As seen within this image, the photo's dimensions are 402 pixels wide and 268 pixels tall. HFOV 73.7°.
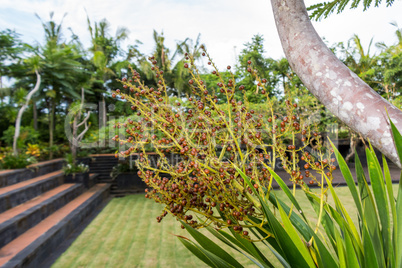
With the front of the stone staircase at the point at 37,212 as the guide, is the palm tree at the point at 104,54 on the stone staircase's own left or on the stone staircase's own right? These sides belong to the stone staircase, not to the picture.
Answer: on the stone staircase's own left

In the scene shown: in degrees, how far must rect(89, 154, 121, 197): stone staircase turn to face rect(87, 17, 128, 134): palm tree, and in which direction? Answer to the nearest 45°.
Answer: approximately 180°

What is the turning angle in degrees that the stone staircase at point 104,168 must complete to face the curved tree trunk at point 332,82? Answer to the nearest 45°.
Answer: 0° — it already faces it

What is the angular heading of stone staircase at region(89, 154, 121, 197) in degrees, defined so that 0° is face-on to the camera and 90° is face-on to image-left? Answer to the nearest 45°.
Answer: approximately 0°

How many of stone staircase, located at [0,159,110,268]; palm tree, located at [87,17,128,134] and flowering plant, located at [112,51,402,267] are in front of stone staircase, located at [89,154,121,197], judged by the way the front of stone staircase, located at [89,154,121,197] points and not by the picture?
2

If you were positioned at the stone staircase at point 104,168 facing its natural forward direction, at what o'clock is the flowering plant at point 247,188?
The flowering plant is roughly at 12 o'clock from the stone staircase.

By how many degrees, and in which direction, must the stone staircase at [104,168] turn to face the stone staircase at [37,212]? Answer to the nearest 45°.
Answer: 0° — it already faces it

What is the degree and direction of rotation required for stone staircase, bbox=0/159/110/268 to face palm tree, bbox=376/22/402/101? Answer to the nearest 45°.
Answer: approximately 45° to its left

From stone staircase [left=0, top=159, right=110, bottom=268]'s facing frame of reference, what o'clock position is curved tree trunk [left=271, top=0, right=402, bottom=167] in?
The curved tree trunk is roughly at 1 o'clock from the stone staircase.

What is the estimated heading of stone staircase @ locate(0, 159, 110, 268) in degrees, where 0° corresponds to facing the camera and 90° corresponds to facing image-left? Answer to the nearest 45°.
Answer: approximately 315°
